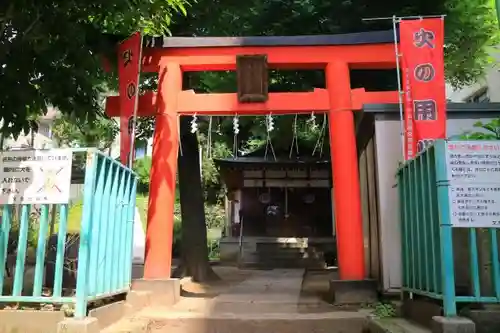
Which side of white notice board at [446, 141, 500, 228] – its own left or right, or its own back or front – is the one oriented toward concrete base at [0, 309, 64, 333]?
right

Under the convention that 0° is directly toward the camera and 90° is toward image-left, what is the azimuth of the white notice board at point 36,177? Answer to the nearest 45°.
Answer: approximately 0°

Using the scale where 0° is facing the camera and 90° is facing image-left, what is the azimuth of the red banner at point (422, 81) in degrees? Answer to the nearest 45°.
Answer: approximately 0°

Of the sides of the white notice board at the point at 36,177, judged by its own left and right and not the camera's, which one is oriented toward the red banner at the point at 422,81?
left

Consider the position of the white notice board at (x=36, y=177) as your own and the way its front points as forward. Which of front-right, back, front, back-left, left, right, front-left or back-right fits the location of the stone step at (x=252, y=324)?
left

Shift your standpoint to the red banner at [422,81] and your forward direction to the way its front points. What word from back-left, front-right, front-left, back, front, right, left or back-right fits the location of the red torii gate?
right

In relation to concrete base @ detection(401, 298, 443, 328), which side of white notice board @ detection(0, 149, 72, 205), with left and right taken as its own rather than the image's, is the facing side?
left

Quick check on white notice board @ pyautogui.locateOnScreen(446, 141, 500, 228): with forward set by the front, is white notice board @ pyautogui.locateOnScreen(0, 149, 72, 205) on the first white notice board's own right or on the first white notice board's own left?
on the first white notice board's own right
